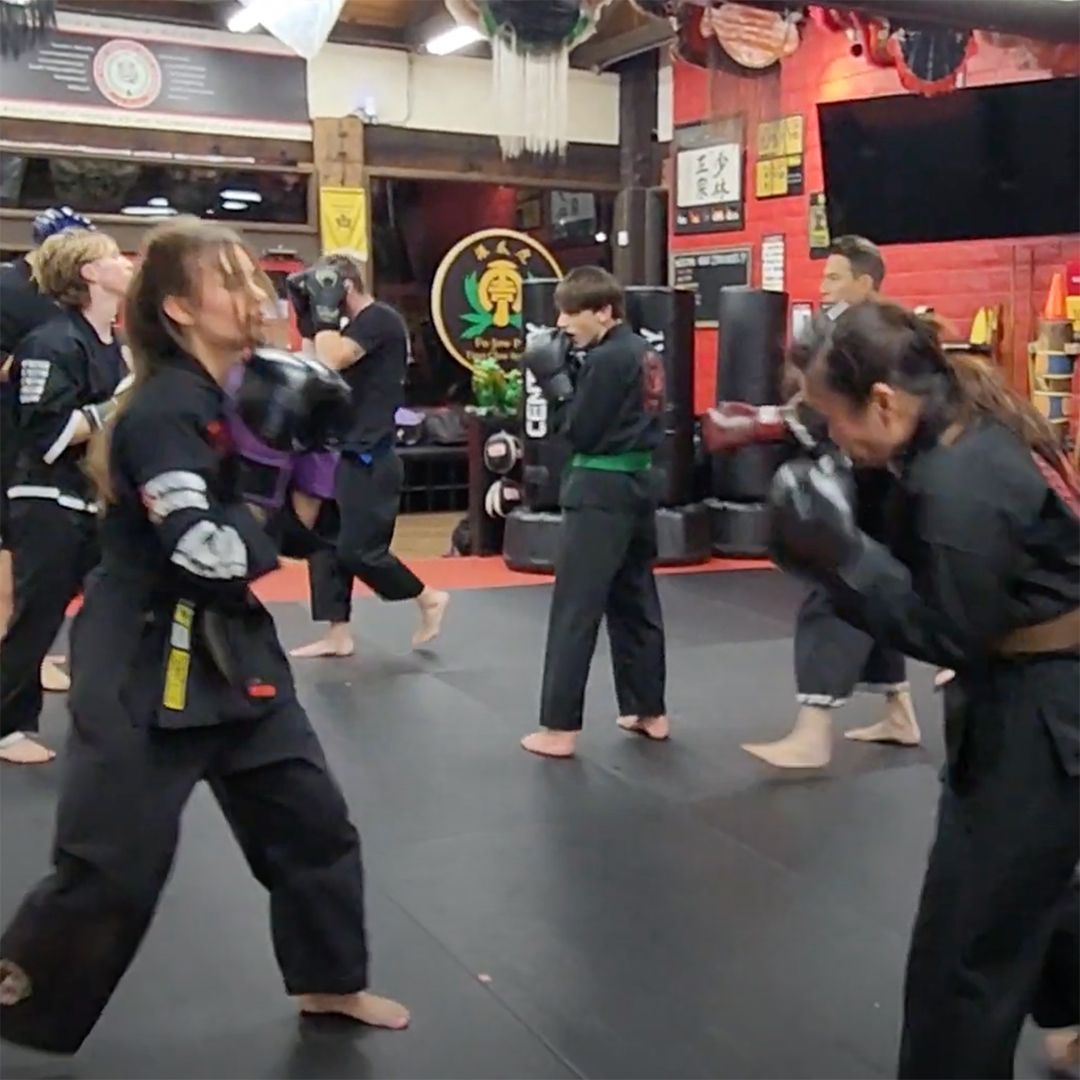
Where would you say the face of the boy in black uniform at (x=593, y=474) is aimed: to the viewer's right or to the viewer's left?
to the viewer's left

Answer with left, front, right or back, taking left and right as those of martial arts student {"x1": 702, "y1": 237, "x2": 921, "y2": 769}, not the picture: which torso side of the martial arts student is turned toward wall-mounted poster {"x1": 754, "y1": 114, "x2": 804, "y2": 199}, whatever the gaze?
right

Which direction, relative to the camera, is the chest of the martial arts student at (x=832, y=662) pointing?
to the viewer's left

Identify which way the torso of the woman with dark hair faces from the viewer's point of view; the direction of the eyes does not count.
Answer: to the viewer's left

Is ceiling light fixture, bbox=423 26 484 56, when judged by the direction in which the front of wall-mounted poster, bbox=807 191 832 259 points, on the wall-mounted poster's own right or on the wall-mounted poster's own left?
on the wall-mounted poster's own right

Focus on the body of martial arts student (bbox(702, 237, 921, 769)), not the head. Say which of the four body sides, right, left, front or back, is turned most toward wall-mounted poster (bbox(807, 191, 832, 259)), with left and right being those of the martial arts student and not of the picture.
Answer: right

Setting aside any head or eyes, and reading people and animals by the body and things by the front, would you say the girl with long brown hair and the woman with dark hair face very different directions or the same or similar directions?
very different directions

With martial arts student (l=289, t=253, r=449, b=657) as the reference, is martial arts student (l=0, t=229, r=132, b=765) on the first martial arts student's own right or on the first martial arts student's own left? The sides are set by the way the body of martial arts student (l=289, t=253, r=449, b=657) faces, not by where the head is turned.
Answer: on the first martial arts student's own left

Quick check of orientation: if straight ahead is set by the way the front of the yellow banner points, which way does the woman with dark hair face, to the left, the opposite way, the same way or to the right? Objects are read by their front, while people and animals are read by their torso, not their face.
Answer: to the right

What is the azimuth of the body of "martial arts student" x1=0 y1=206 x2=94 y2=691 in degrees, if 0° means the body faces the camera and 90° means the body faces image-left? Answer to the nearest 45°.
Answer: approximately 270°

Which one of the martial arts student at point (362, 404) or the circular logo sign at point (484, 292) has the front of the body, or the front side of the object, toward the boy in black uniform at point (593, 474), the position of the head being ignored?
the circular logo sign

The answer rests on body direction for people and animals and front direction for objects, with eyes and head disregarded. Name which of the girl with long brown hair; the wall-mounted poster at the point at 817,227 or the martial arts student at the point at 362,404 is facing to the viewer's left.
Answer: the martial arts student
